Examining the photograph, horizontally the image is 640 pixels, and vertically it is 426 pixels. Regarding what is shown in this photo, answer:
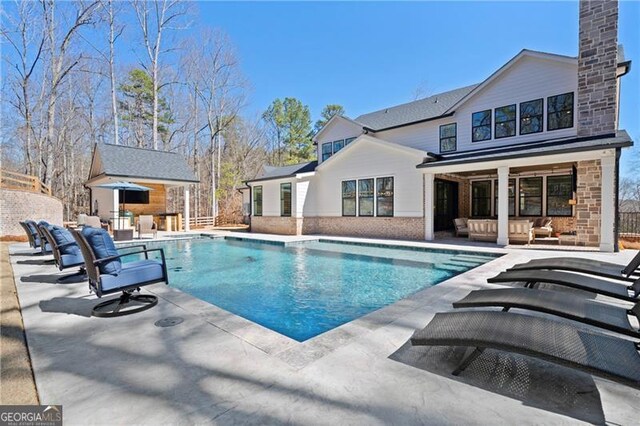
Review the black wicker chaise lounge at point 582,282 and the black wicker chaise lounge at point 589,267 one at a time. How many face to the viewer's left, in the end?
2

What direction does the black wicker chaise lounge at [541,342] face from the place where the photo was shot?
facing to the left of the viewer

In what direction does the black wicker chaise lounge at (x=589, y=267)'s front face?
to the viewer's left

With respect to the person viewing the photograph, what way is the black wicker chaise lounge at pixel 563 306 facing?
facing to the left of the viewer

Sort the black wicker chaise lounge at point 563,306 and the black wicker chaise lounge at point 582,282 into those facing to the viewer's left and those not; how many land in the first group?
2

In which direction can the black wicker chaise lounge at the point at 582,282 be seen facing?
to the viewer's left
